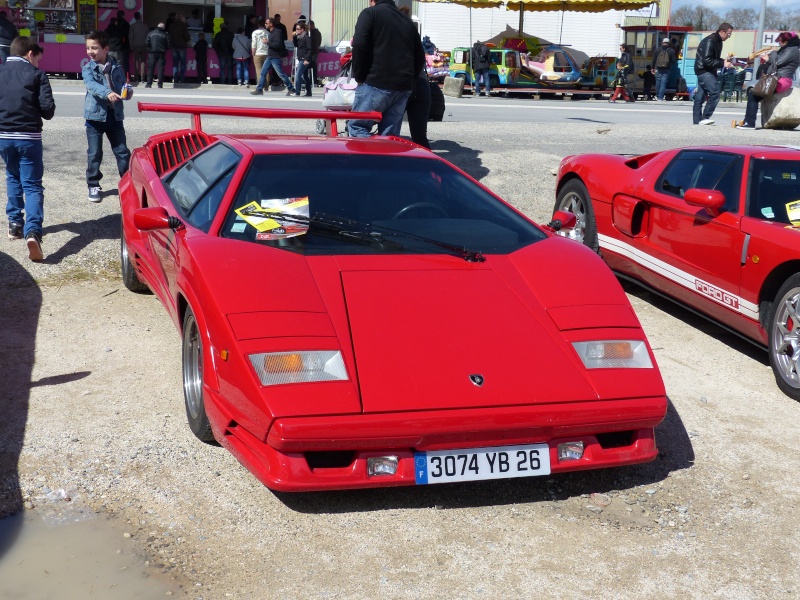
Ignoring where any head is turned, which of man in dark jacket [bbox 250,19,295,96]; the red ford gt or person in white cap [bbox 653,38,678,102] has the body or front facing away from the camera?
the person in white cap

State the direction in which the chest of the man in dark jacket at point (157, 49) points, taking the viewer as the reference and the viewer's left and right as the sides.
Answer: facing away from the viewer

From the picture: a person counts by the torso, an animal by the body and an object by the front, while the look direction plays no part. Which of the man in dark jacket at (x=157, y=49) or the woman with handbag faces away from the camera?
the man in dark jacket

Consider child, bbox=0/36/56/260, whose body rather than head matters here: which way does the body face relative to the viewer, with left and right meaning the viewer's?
facing away from the viewer

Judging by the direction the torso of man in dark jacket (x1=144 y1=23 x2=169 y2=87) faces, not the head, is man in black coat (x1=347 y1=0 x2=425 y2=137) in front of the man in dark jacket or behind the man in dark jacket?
behind

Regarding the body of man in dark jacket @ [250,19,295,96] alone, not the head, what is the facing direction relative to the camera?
to the viewer's left

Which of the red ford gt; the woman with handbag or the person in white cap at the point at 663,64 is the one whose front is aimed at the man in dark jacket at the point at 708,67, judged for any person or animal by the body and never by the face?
the woman with handbag

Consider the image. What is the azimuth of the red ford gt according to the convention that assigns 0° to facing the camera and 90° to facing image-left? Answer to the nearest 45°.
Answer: approximately 315°
